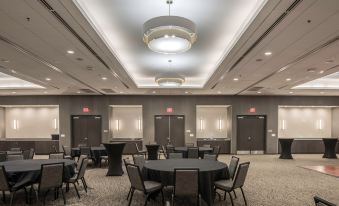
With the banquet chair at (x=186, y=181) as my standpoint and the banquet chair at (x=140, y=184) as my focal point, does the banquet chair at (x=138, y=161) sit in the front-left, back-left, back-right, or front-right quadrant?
front-right

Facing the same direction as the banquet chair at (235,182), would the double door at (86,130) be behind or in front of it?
in front

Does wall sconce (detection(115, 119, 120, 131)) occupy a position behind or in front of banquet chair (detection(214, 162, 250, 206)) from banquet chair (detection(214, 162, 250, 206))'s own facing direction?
in front

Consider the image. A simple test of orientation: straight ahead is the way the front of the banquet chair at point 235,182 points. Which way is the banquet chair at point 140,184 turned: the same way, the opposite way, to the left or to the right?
to the right

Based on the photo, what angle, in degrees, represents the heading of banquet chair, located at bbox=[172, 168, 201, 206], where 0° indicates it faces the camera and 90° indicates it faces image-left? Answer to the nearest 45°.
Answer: approximately 180°

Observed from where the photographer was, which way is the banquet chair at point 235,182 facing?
facing away from the viewer and to the left of the viewer

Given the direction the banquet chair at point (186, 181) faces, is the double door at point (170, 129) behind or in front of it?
in front

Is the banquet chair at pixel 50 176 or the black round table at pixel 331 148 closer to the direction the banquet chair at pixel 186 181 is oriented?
the black round table

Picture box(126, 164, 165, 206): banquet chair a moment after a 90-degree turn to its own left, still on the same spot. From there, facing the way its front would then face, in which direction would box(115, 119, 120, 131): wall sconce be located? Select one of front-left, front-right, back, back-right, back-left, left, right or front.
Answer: front-right

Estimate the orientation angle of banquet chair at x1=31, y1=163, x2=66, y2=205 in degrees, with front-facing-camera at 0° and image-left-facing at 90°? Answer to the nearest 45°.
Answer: approximately 135°

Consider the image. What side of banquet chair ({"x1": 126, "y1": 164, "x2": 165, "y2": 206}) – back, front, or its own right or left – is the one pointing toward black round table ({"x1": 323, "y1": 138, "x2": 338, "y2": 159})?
front

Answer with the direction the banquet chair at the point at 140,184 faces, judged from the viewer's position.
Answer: facing away from the viewer and to the right of the viewer
